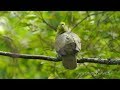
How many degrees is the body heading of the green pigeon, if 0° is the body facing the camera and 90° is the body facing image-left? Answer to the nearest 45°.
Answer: approximately 135°
